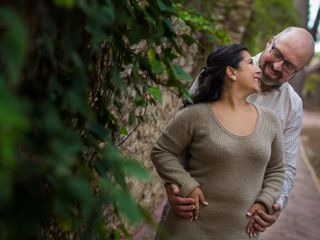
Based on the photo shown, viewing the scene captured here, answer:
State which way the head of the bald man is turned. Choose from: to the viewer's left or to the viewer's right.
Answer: to the viewer's left

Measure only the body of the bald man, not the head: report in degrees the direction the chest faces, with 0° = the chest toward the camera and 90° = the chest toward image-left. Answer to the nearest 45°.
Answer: approximately 0°

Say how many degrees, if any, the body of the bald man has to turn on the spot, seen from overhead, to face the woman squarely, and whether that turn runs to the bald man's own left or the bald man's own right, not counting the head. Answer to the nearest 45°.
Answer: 0° — they already face them

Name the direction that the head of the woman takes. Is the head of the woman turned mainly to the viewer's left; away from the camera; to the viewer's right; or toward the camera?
to the viewer's right
